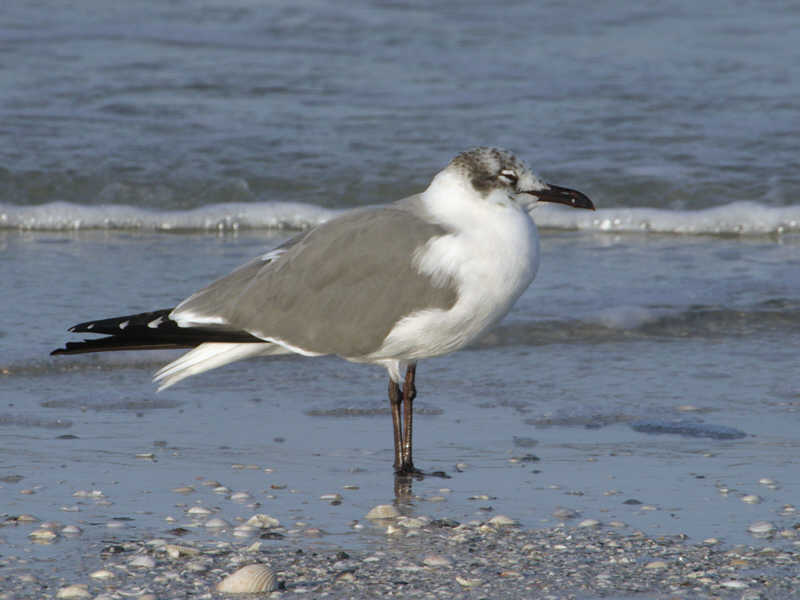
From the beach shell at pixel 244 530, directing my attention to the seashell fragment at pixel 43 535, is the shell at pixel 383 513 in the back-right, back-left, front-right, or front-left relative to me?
back-right

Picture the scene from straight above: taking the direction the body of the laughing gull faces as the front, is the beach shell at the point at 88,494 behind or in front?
behind

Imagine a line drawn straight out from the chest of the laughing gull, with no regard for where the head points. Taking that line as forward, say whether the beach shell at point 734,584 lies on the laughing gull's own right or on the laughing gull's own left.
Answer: on the laughing gull's own right

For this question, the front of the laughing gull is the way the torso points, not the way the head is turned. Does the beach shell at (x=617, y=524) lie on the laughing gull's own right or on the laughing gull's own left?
on the laughing gull's own right

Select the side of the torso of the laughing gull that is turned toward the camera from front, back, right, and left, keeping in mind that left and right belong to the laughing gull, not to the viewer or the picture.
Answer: right

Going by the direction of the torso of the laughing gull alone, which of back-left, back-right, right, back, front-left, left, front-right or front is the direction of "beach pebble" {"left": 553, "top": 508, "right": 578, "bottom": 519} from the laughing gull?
front-right

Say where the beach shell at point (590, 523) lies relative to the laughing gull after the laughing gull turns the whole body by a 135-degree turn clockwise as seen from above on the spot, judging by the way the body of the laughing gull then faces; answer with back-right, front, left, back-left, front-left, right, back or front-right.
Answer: left

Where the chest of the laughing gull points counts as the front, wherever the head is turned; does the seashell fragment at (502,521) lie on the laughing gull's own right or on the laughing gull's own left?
on the laughing gull's own right

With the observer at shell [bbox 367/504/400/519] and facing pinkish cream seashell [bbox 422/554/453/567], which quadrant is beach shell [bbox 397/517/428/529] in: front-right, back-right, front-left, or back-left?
front-left

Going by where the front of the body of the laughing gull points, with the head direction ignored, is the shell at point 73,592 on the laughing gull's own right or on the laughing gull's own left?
on the laughing gull's own right

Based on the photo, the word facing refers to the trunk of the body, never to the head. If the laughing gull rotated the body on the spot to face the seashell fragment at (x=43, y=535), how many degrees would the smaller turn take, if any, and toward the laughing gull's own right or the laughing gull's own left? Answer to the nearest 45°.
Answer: approximately 135° to the laughing gull's own right

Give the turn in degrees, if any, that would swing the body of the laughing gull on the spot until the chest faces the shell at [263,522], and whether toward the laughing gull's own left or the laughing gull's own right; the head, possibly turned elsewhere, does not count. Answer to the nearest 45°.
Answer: approximately 135° to the laughing gull's own right

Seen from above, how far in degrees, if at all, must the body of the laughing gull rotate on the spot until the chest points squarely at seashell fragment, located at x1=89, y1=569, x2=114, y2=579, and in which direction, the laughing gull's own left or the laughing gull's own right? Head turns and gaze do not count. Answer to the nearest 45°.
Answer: approximately 135° to the laughing gull's own right

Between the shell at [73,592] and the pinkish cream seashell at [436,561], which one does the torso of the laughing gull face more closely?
the pinkish cream seashell

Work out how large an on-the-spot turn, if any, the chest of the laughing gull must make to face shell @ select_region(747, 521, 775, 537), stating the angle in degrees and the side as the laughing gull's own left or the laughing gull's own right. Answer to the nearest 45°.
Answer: approximately 45° to the laughing gull's own right

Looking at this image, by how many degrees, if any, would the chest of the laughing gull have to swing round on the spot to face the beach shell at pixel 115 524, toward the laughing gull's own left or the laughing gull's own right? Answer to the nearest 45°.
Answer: approximately 135° to the laughing gull's own right
